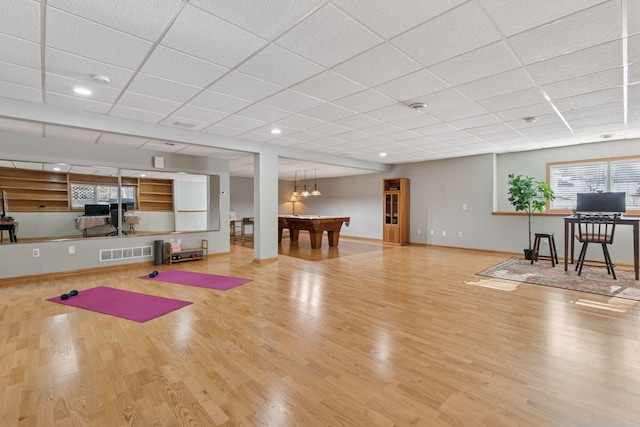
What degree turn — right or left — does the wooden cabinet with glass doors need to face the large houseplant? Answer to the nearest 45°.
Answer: approximately 90° to its left

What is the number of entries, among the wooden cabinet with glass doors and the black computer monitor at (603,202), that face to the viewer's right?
0

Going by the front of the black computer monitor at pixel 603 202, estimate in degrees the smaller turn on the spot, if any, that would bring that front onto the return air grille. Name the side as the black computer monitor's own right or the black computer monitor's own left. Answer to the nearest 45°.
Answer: approximately 45° to the black computer monitor's own right

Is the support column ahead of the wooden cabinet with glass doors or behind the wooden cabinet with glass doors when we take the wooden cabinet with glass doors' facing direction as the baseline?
ahead

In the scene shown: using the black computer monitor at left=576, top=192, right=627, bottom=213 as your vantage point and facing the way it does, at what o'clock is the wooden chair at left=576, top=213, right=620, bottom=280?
The wooden chair is roughly at 12 o'clock from the black computer monitor.

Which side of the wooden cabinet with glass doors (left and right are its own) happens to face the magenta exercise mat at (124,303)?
front

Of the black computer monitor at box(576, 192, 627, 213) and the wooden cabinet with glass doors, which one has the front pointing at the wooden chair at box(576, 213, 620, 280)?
the black computer monitor

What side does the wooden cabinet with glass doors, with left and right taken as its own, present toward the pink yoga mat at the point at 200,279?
front

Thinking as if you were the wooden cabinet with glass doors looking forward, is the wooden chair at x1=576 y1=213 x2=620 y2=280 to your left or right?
on your left

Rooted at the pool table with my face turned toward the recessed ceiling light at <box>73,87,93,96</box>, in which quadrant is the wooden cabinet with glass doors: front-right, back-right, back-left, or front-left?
back-left

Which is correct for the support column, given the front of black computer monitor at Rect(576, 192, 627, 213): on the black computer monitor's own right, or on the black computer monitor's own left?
on the black computer monitor's own right

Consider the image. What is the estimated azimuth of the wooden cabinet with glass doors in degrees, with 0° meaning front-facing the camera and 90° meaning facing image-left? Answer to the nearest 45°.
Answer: approximately 45°

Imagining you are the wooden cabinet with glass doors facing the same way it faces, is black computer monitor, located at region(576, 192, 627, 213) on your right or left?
on your left
